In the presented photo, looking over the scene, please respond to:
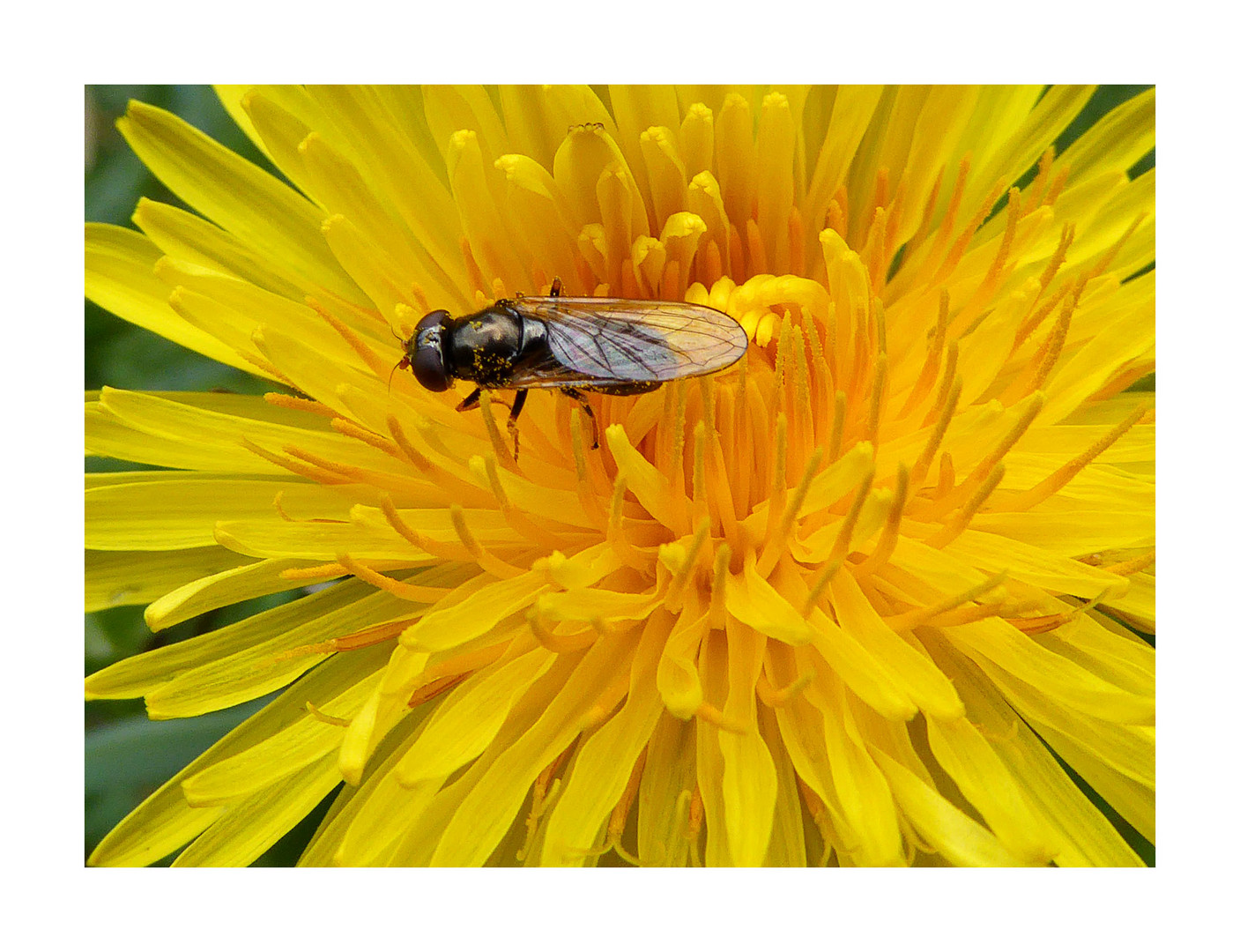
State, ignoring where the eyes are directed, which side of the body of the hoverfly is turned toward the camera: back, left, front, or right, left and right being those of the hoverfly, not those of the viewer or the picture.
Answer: left
